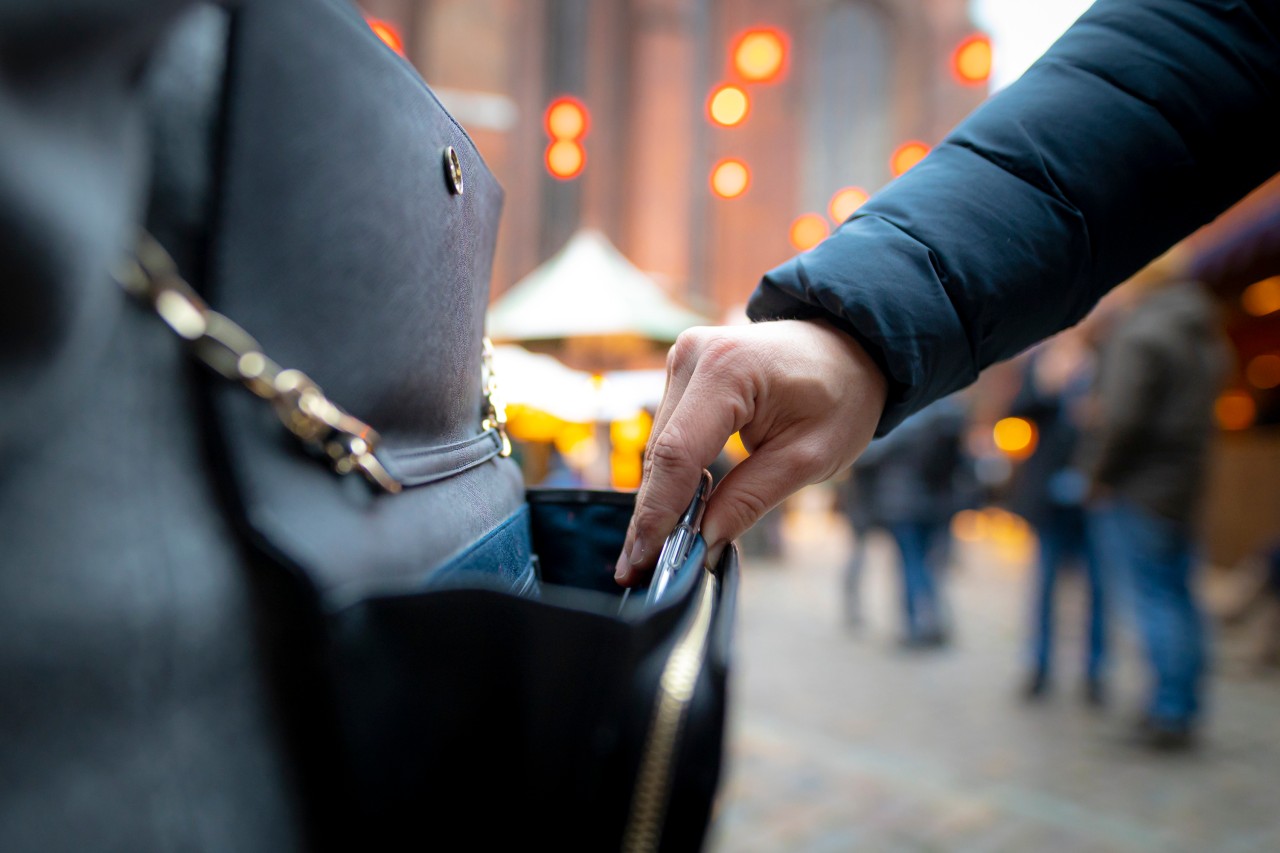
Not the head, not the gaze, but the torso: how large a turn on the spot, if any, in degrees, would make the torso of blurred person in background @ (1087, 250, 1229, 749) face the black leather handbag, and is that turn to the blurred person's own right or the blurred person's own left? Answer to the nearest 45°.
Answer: approximately 90° to the blurred person's own left
